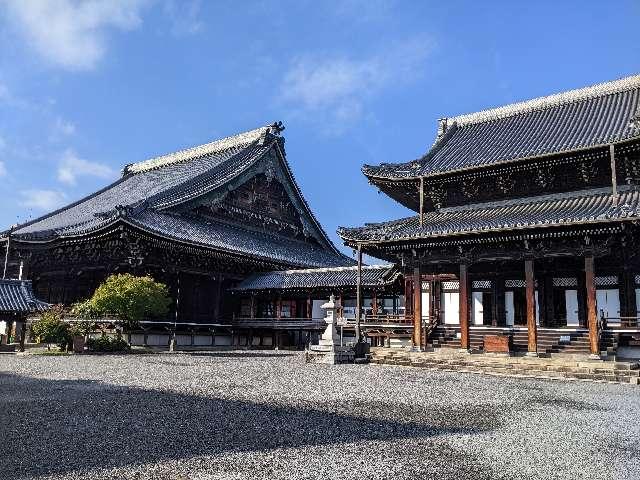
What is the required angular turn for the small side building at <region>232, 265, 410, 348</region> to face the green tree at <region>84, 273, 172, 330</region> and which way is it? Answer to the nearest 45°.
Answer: approximately 45° to its right

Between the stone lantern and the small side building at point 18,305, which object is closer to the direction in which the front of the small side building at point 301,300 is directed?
the stone lantern

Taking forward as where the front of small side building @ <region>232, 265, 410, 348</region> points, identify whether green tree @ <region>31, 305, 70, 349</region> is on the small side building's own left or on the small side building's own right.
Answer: on the small side building's own right

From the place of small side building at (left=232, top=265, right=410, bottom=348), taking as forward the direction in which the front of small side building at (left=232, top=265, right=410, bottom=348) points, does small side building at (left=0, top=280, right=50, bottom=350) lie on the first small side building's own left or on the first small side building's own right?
on the first small side building's own right

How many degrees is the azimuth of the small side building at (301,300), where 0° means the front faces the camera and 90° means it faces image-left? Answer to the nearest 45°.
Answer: approximately 0°

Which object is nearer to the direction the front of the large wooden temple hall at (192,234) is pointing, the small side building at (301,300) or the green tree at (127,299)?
the green tree

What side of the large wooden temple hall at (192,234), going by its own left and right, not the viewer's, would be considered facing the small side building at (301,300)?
left

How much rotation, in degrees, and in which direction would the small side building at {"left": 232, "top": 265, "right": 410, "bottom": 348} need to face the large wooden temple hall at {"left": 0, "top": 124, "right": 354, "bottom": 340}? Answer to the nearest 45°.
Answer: approximately 90° to its right

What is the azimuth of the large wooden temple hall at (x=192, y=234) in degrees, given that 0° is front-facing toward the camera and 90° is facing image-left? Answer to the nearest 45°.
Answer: approximately 45°

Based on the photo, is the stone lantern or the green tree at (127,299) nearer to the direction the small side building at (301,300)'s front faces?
the stone lantern
